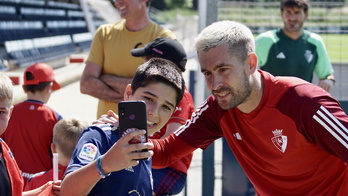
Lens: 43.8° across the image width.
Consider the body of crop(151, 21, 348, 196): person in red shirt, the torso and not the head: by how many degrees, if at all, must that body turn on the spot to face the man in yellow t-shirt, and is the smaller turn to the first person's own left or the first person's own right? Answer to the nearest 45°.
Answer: approximately 90° to the first person's own right

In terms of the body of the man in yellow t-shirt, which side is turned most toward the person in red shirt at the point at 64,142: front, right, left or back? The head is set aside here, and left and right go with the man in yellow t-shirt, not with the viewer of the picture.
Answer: front

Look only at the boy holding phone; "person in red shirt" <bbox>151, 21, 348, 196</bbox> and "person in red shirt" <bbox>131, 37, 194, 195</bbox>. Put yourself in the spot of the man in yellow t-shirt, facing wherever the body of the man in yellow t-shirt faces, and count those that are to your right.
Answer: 0

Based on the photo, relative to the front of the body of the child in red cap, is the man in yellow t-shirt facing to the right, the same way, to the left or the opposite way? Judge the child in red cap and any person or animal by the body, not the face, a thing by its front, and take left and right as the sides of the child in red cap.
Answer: the opposite way

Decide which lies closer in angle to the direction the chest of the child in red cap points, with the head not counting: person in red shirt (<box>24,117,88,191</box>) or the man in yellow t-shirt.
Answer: the man in yellow t-shirt

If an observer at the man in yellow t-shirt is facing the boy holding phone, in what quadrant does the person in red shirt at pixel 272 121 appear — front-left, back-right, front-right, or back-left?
front-left

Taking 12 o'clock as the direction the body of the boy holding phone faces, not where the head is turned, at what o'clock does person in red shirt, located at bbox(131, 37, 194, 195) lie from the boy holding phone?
The person in red shirt is roughly at 8 o'clock from the boy holding phone.

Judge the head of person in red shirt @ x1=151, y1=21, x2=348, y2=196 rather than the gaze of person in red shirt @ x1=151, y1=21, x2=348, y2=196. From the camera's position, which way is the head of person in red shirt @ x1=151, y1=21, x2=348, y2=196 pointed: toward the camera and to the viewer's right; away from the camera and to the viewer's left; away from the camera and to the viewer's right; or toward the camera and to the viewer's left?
toward the camera and to the viewer's left

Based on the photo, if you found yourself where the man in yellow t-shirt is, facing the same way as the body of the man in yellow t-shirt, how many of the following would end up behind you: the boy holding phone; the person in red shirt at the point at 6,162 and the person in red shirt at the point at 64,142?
0
